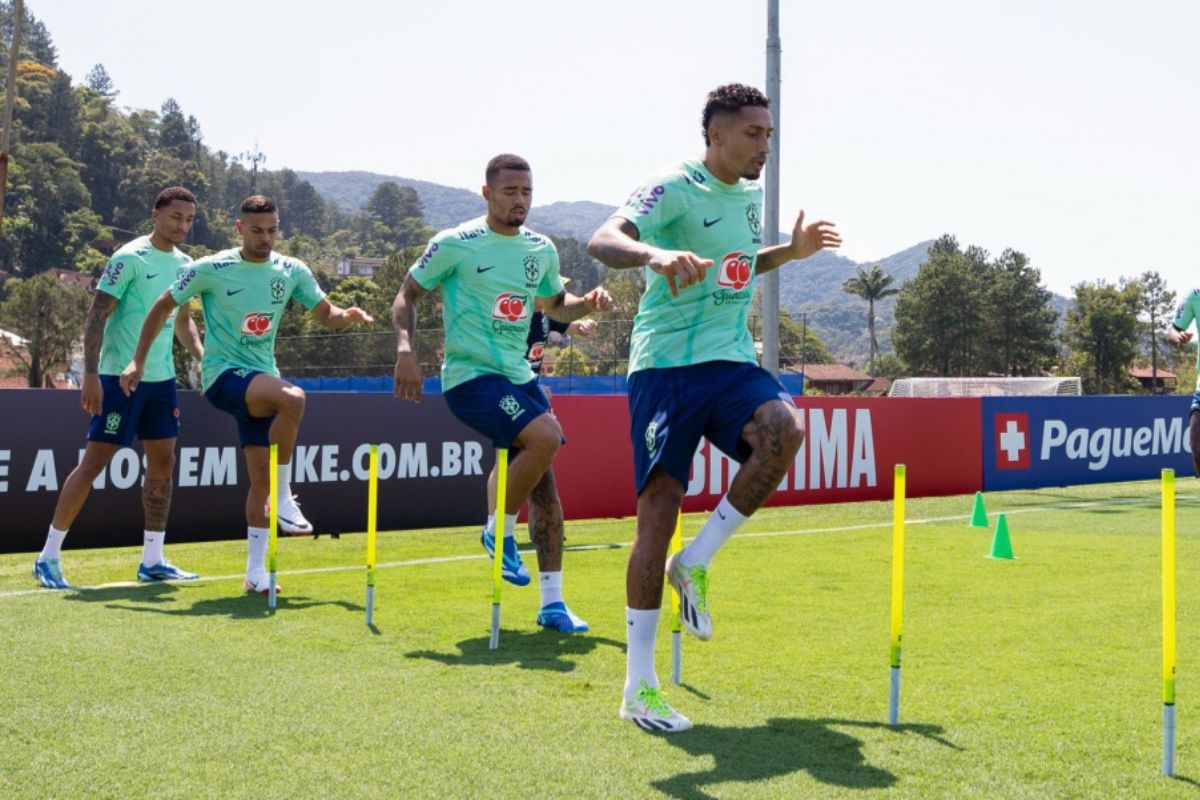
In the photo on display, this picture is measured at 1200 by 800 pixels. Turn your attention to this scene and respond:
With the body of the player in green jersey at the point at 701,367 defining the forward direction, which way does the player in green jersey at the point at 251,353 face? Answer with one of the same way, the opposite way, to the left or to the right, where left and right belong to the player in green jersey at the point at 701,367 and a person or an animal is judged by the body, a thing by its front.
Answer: the same way

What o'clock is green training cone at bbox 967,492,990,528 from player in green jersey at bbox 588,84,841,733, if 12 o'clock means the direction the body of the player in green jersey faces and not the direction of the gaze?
The green training cone is roughly at 8 o'clock from the player in green jersey.

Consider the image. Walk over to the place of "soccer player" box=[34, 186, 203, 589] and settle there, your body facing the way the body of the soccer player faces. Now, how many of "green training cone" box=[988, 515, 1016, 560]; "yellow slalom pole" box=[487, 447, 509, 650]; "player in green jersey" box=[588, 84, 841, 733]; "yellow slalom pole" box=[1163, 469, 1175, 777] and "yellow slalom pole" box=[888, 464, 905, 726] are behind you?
0

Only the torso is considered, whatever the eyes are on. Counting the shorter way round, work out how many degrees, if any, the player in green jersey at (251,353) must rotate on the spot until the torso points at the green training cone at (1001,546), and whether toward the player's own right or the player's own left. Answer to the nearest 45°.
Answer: approximately 45° to the player's own left

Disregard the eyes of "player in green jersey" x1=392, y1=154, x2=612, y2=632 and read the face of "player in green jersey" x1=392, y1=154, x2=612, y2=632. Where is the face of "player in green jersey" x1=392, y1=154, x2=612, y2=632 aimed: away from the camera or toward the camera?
toward the camera

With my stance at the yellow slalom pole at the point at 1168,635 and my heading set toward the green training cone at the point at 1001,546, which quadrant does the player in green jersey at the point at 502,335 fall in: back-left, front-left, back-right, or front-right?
front-left

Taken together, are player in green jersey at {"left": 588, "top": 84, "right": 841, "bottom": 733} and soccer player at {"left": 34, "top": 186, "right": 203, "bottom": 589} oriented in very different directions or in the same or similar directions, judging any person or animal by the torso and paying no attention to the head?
same or similar directions

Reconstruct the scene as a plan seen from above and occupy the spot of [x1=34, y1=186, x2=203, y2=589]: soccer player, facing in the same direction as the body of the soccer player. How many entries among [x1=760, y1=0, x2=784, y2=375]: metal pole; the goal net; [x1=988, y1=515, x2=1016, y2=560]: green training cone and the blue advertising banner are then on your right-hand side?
0

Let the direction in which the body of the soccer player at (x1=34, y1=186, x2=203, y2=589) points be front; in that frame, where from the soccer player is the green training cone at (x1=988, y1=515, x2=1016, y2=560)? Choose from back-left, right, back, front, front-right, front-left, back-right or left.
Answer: front-left

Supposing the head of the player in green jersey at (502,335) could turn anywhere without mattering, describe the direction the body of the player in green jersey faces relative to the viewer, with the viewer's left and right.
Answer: facing the viewer and to the right of the viewer

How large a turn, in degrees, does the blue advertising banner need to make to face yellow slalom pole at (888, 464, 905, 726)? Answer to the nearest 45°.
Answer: approximately 45° to its right

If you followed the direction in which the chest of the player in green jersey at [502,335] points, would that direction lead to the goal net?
no

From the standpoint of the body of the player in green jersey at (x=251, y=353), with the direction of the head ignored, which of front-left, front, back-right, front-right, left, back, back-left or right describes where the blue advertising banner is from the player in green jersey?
left

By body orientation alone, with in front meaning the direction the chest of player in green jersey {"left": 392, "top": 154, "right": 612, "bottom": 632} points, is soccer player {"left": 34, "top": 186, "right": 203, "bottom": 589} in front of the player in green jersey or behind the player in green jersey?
behind

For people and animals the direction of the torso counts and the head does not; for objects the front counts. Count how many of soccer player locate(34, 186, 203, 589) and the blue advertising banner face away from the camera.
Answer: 0

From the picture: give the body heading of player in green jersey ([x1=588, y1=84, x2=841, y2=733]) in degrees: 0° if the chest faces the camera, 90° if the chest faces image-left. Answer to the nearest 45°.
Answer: approximately 315°

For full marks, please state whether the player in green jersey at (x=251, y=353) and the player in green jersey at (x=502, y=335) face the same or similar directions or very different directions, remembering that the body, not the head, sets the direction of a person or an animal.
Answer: same or similar directions

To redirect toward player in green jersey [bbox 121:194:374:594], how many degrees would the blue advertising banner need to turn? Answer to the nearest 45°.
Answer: approximately 45° to its right

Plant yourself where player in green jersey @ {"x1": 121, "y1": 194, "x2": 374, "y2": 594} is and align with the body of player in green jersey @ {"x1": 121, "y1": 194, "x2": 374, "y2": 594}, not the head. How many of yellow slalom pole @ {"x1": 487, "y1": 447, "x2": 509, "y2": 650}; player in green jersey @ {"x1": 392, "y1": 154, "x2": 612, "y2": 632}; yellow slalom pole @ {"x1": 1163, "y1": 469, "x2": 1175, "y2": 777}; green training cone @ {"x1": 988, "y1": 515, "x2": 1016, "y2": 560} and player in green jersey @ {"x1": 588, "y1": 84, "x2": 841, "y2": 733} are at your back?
0

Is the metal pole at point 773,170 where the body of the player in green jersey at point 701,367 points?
no

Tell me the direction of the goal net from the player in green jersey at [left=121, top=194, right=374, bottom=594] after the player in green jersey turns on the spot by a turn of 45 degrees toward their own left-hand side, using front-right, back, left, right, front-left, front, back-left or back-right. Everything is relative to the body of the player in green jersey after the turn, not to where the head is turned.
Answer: front-left

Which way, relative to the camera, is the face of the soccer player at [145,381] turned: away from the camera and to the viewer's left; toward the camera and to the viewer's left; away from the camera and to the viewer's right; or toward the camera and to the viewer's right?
toward the camera and to the viewer's right

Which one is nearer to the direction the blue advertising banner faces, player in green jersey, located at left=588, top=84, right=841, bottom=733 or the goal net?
the player in green jersey

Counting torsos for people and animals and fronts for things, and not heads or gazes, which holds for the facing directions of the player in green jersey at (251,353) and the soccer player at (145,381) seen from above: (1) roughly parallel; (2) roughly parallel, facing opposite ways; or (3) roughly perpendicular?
roughly parallel

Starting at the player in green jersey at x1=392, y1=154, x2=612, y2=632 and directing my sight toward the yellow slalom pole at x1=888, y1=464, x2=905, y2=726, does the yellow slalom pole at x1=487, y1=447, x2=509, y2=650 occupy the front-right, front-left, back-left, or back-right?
front-right
